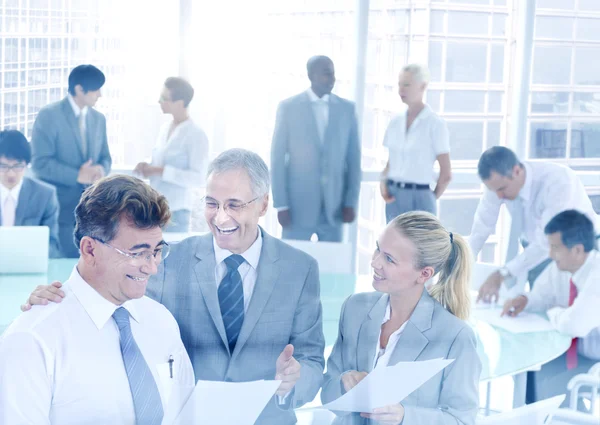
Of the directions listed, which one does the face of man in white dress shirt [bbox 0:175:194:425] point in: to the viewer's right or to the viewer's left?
to the viewer's right

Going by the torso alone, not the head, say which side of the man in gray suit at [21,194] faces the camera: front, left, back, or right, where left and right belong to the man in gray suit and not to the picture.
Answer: front

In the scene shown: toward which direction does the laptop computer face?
away from the camera

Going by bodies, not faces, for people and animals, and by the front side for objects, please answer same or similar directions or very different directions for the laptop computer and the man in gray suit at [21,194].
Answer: very different directions

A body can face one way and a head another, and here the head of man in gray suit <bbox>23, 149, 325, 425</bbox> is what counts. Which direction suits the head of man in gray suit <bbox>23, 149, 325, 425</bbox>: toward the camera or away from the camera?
toward the camera

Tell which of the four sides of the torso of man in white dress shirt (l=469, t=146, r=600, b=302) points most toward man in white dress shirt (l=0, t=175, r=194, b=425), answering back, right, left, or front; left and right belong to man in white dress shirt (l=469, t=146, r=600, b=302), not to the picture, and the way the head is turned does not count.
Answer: front

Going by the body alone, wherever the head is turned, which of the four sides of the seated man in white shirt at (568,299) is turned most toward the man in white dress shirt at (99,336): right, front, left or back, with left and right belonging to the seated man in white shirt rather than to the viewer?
front

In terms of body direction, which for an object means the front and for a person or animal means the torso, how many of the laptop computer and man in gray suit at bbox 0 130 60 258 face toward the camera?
1

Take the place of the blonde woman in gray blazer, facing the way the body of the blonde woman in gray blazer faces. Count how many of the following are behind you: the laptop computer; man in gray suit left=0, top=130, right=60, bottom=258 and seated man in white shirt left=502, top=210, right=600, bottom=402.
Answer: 1

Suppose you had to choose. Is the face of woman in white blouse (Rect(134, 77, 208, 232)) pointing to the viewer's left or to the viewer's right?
to the viewer's left

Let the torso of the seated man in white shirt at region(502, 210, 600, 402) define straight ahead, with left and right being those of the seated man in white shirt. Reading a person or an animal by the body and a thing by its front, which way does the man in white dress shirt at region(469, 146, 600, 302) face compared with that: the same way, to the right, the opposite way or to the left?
the same way

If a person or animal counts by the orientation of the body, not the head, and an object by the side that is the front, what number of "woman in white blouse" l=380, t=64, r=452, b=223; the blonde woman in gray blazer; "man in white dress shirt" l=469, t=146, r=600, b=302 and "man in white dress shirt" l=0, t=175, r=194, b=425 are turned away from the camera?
0

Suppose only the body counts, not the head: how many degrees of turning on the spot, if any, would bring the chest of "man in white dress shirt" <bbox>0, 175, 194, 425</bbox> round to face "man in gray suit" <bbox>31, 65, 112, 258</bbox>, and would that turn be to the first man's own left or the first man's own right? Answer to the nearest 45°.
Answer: approximately 135° to the first man's own left

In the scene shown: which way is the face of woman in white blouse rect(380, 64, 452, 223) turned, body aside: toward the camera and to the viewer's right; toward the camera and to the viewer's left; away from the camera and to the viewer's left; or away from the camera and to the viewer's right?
toward the camera and to the viewer's left

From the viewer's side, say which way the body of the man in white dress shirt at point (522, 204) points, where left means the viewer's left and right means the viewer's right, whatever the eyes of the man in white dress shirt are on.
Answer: facing the viewer and to the left of the viewer
